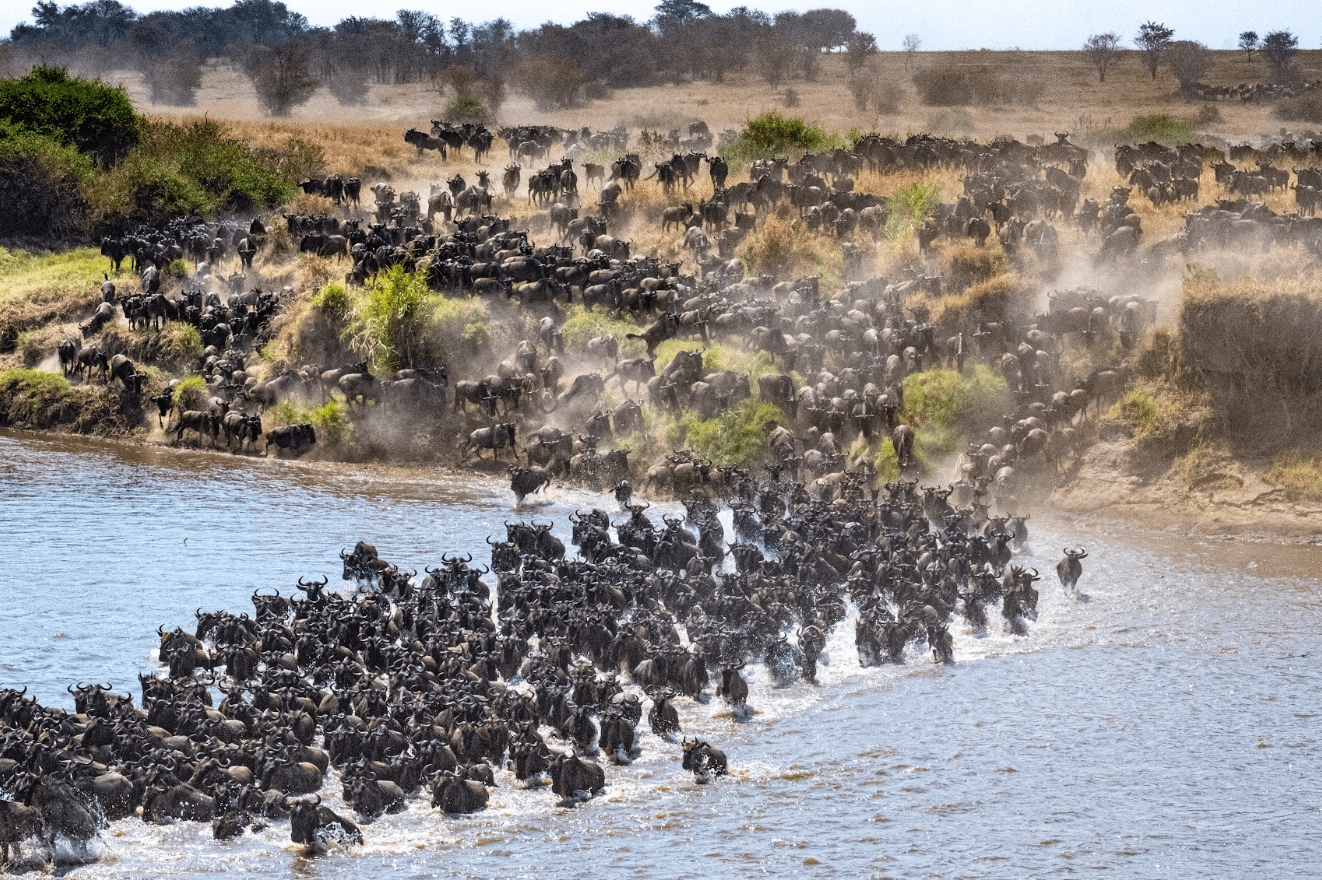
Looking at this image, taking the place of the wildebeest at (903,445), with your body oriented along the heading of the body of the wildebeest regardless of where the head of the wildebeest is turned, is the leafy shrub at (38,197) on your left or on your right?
on your right

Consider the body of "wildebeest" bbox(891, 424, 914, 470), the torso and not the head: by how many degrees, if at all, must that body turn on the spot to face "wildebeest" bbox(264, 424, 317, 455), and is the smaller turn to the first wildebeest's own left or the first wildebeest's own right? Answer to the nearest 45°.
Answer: approximately 90° to the first wildebeest's own right

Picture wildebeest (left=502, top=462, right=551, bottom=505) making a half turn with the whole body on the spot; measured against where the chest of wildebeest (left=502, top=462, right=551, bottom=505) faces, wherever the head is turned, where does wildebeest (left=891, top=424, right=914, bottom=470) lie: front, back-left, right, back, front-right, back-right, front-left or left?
front-right

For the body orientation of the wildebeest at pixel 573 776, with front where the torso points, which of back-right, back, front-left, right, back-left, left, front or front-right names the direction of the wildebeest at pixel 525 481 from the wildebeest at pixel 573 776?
back-right

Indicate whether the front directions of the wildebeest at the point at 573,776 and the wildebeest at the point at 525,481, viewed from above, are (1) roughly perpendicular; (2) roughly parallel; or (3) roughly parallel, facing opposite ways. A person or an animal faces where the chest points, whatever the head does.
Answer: roughly parallel

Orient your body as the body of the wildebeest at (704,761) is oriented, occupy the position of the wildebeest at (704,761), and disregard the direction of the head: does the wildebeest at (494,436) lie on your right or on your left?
on your right

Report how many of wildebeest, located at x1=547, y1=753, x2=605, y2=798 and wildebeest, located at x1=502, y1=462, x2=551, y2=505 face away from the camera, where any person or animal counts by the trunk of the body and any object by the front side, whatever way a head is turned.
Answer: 0

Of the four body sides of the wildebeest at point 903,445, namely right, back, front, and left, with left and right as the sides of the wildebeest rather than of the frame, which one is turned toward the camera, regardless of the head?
front

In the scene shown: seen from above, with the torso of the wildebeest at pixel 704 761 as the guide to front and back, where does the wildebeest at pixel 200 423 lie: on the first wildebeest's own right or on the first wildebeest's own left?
on the first wildebeest's own right

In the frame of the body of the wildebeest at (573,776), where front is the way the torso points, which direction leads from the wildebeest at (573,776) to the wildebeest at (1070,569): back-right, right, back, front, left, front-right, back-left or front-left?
back

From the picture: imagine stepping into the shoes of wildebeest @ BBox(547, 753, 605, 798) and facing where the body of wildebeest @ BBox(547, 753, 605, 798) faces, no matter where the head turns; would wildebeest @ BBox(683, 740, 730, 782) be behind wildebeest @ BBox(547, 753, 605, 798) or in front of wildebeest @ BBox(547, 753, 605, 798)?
behind

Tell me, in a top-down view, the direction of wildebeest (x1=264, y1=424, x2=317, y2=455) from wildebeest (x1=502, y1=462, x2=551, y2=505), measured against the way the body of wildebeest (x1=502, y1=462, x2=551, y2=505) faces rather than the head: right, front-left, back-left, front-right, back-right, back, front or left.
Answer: right

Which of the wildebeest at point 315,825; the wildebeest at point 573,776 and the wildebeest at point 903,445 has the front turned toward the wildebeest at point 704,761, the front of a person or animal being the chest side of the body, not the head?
the wildebeest at point 903,445
